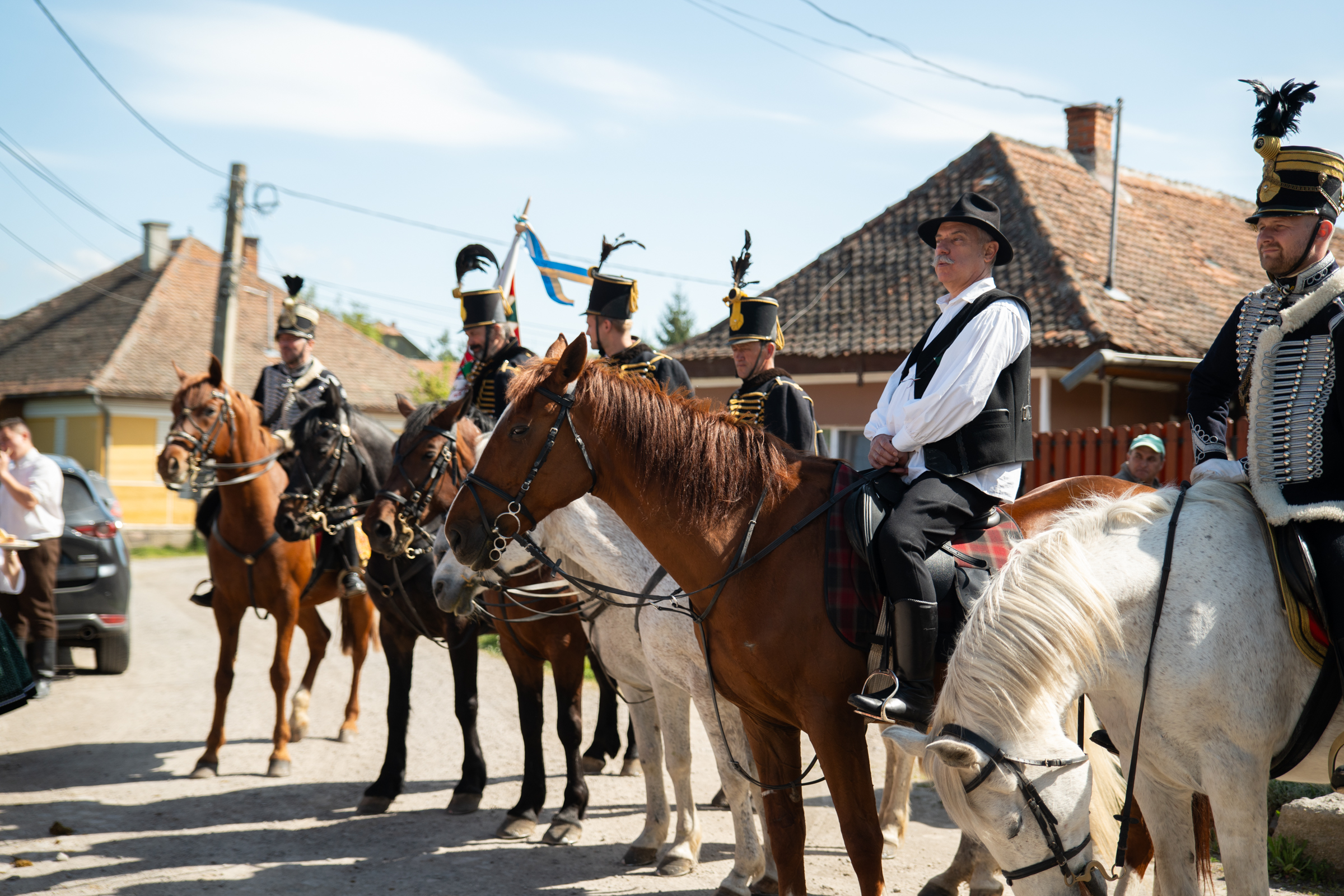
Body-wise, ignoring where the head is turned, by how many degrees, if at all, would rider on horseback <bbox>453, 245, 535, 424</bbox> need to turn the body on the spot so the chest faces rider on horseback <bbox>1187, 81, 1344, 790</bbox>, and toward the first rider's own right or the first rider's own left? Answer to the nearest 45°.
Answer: approximately 90° to the first rider's own left

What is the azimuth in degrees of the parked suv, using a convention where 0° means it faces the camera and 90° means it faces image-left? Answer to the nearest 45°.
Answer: approximately 180°

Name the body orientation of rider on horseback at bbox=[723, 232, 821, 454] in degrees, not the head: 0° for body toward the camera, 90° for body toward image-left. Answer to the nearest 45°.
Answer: approximately 45°

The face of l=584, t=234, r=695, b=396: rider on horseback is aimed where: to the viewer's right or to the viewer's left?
to the viewer's left

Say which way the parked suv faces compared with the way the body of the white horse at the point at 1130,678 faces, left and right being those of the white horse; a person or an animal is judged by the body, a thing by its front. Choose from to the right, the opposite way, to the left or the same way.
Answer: to the right

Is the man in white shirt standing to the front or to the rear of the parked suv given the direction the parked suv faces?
to the rear

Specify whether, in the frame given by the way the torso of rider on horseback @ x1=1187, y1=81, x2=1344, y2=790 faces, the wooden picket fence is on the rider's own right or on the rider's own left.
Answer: on the rider's own right
